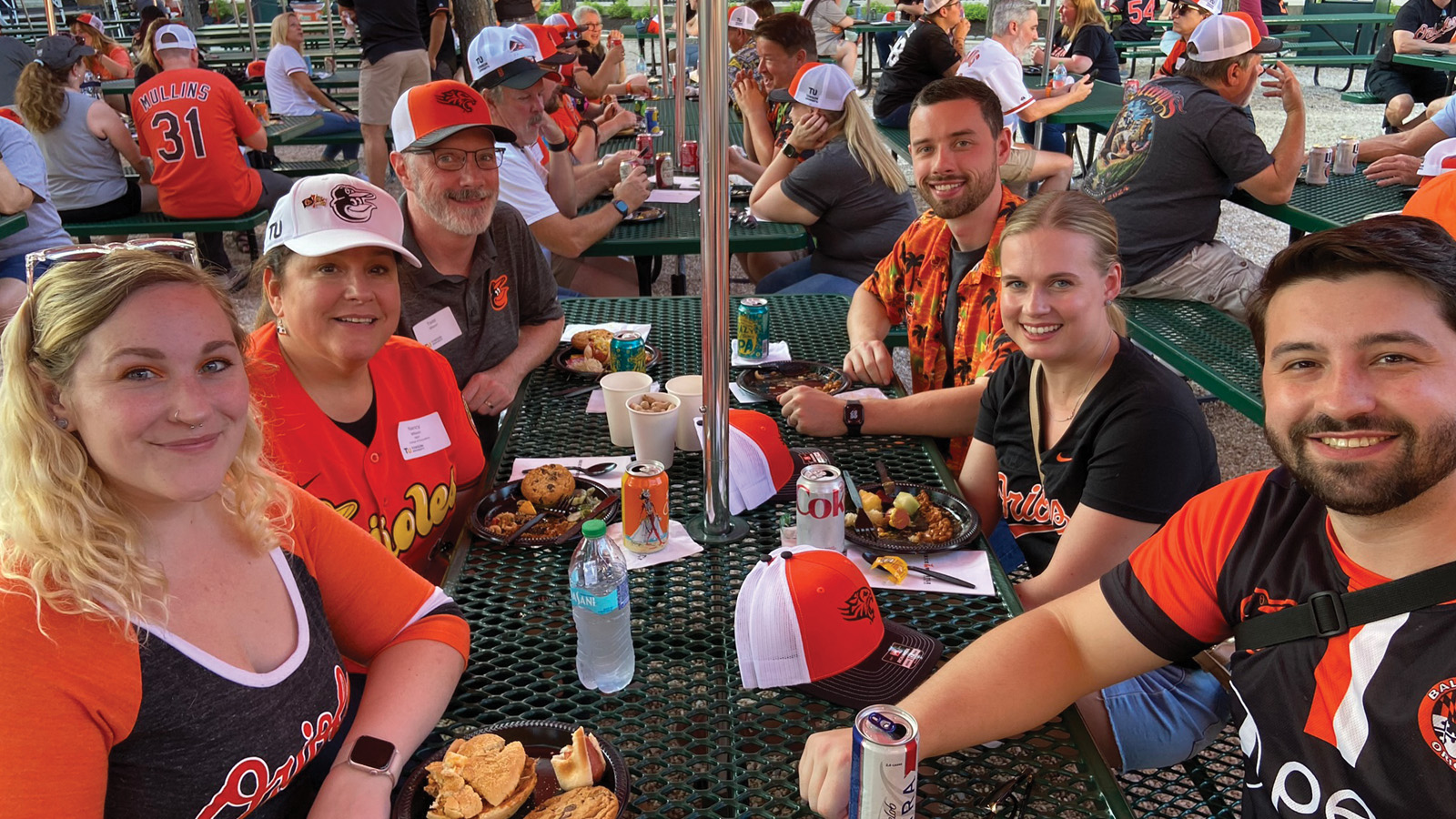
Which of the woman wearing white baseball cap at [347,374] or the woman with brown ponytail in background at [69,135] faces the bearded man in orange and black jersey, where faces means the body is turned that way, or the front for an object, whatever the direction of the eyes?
the woman wearing white baseball cap

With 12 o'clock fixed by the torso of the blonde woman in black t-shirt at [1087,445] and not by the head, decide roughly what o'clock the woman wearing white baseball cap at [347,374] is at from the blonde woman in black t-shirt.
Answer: The woman wearing white baseball cap is roughly at 1 o'clock from the blonde woman in black t-shirt.

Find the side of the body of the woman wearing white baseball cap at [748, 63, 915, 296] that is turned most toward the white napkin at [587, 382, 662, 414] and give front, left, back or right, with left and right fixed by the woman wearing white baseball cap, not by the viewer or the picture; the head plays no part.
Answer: left

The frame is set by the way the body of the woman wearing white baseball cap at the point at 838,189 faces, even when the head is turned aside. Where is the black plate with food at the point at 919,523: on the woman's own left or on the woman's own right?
on the woman's own left

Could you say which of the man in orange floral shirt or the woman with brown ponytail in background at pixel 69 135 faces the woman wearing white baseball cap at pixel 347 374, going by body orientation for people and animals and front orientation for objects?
the man in orange floral shirt

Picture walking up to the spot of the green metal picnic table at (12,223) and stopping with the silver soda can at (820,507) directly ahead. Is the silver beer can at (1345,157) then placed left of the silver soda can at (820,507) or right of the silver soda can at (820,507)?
left

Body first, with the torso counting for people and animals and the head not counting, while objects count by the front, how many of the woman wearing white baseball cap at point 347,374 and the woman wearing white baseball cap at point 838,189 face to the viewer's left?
1

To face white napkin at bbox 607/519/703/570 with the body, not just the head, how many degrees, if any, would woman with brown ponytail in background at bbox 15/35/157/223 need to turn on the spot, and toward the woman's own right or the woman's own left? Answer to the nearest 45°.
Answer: approximately 135° to the woman's own right

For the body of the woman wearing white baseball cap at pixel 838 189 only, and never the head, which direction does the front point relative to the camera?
to the viewer's left
